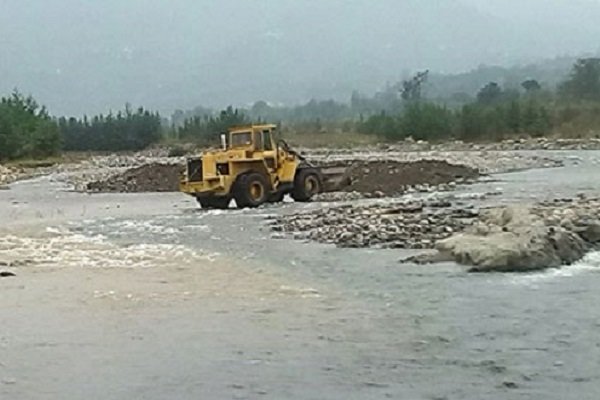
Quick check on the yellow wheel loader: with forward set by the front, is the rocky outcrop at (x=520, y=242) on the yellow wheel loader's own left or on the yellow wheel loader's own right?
on the yellow wheel loader's own right

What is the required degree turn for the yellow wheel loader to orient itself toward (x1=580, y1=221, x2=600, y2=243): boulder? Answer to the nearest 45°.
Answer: approximately 90° to its right

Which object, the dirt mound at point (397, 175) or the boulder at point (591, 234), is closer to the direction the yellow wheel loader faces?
the dirt mound

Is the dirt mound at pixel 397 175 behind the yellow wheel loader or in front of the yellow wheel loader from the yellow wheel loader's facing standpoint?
in front

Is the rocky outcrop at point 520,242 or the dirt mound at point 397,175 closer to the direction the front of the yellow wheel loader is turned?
the dirt mound

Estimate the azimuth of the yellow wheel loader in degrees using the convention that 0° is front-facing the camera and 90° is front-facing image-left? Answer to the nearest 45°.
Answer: approximately 225°
